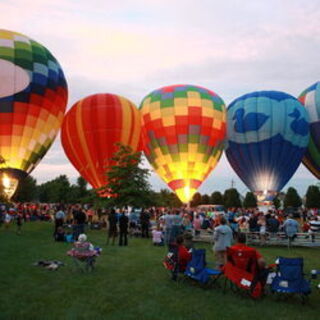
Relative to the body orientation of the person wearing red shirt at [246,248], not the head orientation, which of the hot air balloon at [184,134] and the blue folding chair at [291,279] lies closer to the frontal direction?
the hot air balloon

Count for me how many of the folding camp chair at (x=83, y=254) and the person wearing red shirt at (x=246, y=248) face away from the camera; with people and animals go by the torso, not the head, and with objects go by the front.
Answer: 2

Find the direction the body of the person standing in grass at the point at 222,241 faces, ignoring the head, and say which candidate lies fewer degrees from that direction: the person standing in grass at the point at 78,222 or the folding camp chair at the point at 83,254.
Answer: the person standing in grass

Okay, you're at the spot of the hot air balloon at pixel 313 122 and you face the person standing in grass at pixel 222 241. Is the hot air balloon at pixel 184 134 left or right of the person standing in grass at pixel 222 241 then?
right

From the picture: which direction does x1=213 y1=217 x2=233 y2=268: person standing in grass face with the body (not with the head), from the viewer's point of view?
away from the camera

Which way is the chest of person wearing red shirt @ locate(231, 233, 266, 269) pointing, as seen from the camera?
away from the camera

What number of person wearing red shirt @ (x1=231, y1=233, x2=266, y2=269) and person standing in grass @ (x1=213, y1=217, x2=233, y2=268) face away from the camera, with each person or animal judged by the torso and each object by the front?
2

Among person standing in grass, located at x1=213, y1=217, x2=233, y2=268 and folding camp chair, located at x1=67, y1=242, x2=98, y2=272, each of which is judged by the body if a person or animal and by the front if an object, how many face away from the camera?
2

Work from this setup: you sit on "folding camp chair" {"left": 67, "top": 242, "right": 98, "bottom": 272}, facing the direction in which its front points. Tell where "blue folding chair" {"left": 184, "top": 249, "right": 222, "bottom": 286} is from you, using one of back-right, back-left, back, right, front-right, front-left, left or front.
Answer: back-right

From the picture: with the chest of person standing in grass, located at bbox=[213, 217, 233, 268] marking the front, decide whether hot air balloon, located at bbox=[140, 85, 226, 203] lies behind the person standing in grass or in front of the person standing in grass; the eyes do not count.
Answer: in front

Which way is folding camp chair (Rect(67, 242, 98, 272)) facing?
away from the camera

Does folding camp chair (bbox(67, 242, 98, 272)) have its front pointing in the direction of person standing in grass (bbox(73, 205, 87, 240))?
yes

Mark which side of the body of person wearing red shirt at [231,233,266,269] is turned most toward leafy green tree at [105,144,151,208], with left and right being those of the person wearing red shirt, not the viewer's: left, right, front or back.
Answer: front

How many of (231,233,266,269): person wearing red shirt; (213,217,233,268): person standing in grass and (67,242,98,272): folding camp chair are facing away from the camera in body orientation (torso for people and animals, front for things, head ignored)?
3

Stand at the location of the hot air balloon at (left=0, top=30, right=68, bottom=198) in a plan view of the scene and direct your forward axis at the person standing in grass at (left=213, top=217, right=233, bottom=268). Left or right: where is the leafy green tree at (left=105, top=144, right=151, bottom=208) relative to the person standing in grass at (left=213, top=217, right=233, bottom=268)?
left
